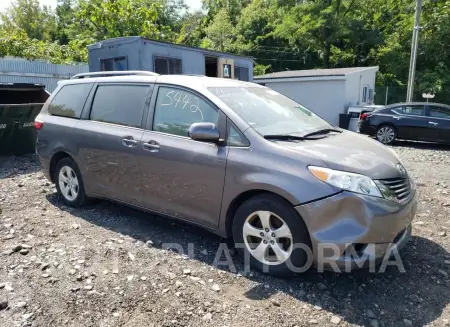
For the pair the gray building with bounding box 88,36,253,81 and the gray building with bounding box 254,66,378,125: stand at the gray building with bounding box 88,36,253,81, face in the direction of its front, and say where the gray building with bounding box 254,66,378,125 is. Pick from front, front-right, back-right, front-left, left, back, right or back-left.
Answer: left

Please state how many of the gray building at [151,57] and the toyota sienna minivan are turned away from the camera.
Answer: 0

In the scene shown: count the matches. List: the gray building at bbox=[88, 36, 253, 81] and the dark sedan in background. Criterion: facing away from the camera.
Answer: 0

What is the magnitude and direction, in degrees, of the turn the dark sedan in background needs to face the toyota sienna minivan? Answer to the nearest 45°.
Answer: approximately 90° to its right

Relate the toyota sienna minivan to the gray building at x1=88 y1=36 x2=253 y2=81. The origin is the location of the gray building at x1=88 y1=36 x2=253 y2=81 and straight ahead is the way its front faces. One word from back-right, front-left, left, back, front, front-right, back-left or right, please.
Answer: front-right

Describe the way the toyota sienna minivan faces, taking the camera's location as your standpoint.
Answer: facing the viewer and to the right of the viewer

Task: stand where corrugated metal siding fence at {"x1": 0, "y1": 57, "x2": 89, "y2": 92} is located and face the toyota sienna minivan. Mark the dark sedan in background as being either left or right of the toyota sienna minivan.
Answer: left

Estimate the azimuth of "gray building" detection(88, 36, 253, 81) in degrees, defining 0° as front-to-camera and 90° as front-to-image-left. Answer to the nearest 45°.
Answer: approximately 315°

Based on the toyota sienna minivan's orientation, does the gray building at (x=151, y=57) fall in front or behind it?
behind

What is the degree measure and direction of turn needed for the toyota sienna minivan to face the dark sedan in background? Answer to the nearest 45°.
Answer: approximately 90° to its left

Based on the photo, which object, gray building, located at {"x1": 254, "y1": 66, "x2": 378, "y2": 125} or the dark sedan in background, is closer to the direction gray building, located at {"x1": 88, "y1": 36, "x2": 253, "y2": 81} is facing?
the dark sedan in background

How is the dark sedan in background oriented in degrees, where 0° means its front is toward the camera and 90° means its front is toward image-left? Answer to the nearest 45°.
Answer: approximately 270°

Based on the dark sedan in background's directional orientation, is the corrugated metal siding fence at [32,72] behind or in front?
behind
